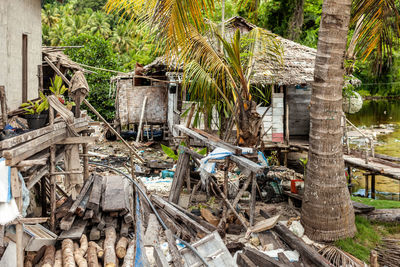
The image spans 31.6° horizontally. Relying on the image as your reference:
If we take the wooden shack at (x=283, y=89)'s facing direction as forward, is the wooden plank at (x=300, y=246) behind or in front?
in front

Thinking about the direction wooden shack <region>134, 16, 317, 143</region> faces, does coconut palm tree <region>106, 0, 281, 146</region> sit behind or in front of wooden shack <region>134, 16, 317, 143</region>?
in front

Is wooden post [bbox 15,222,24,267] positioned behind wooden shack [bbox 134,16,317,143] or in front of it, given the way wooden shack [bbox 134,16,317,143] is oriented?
in front

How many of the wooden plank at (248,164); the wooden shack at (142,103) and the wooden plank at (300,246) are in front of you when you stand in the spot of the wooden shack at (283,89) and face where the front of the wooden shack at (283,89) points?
2

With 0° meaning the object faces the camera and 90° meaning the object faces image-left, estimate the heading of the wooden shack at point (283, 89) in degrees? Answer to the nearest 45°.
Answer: approximately 0°

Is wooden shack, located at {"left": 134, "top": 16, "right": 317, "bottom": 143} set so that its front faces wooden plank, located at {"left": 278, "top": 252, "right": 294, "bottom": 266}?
yes

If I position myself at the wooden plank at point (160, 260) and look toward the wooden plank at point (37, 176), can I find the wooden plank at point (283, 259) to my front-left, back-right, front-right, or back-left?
back-right
